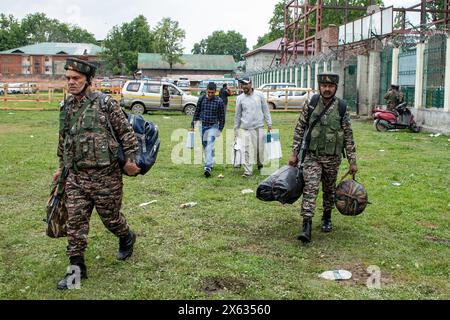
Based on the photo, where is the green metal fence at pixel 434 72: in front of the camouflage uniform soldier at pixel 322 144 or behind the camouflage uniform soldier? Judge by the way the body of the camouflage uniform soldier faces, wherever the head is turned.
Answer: behind

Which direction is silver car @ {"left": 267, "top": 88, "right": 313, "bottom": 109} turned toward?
to the viewer's left

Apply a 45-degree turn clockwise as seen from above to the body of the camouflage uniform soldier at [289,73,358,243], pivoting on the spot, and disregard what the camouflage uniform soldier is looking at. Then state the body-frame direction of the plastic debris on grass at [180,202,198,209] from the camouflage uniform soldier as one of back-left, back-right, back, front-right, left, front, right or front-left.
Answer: right

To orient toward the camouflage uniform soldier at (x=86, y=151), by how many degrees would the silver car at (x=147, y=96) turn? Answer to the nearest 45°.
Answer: approximately 90° to its right

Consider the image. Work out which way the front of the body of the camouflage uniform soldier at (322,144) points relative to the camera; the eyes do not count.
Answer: toward the camera

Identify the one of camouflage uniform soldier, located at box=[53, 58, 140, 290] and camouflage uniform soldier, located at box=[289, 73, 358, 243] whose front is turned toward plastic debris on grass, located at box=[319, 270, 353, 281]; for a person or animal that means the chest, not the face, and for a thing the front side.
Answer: camouflage uniform soldier, located at box=[289, 73, 358, 243]
